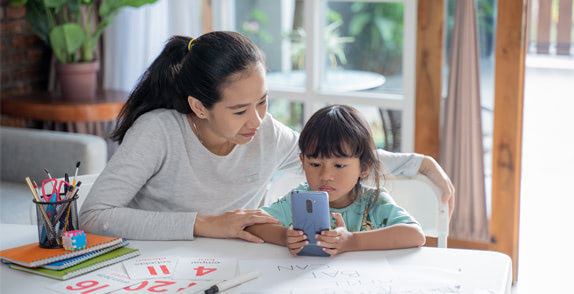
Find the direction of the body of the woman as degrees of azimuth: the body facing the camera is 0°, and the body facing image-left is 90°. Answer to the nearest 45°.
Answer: approximately 315°

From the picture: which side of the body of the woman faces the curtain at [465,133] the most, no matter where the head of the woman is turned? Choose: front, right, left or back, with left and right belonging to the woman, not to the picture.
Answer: left
